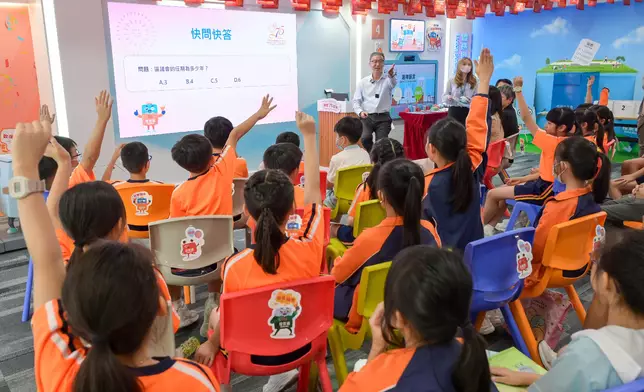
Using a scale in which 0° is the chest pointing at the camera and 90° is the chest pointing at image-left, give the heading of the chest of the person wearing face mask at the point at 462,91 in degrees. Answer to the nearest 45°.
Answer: approximately 0°

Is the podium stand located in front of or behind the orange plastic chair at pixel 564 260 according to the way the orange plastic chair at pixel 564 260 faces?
in front

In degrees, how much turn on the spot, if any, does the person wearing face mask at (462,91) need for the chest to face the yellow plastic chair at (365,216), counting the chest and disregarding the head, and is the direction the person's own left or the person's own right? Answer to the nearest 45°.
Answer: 0° — they already face it

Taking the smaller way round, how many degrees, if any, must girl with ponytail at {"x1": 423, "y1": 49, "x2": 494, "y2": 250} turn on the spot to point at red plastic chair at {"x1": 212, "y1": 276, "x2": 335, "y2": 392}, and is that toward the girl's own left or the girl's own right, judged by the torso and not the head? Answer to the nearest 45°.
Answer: approximately 90° to the girl's own left

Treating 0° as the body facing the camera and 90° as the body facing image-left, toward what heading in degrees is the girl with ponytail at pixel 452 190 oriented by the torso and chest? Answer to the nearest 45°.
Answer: approximately 135°

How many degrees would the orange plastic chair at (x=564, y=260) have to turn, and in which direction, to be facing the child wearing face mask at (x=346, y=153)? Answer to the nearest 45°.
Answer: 0° — it already faces them

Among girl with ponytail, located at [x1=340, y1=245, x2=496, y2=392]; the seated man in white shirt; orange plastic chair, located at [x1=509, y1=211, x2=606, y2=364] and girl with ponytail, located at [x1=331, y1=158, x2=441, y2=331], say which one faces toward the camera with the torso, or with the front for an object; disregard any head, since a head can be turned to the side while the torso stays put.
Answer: the seated man in white shirt

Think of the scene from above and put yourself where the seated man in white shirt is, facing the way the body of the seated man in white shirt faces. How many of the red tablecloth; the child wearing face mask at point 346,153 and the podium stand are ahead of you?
1

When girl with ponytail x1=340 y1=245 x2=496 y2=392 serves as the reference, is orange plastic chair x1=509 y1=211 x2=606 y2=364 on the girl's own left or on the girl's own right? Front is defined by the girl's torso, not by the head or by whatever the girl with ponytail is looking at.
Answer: on the girl's own right

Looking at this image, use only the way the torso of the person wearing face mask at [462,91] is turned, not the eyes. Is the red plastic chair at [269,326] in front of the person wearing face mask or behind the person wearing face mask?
in front

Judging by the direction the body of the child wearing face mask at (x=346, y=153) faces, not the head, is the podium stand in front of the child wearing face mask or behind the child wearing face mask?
in front

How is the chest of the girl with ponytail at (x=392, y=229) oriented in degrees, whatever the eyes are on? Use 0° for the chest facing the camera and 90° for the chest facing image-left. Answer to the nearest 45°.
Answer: approximately 135°
